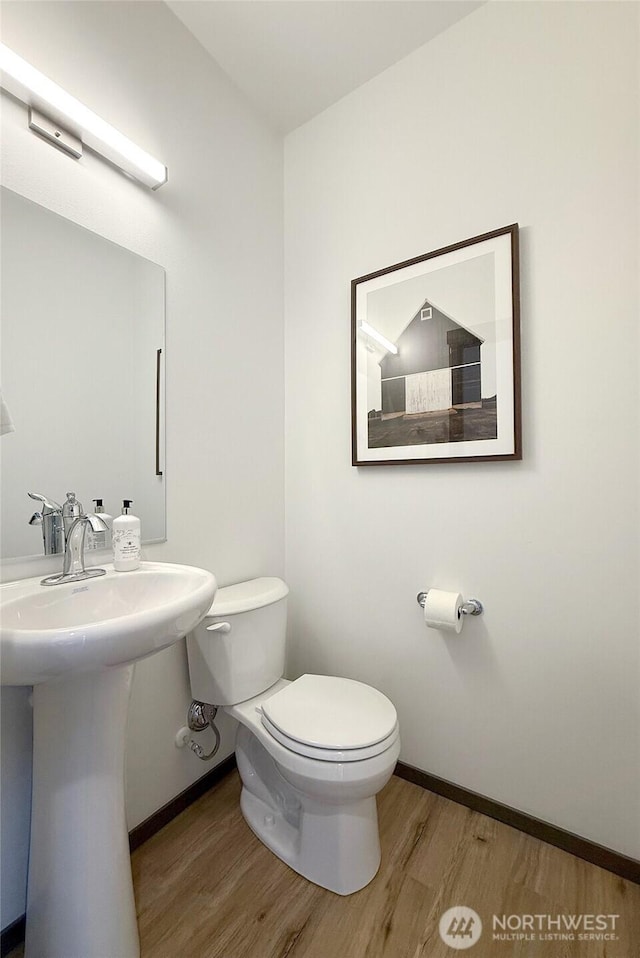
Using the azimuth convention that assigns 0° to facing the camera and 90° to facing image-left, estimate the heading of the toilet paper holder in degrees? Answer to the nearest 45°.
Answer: approximately 0°

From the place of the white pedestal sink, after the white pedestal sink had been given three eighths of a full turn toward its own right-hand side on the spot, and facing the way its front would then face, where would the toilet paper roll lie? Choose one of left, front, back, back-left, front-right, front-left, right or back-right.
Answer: back

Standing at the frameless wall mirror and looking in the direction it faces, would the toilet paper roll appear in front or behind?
in front

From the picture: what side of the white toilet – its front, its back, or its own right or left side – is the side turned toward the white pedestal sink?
right

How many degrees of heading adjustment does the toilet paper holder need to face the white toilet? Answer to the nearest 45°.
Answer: approximately 45° to its right

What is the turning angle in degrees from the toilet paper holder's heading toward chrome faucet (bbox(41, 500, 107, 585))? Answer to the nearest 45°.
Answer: approximately 45° to its right

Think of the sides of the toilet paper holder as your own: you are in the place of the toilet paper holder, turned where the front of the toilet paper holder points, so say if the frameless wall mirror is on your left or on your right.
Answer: on your right

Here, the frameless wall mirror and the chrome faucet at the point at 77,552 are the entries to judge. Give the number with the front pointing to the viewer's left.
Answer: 0

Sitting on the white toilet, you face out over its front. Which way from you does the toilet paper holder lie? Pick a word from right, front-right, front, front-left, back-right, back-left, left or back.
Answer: front-left

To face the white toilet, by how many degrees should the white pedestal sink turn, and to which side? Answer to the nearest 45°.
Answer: approximately 45° to its left

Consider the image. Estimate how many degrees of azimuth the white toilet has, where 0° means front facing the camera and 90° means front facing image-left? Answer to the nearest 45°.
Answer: approximately 315°

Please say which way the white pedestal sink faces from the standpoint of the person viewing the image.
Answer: facing the viewer and to the right of the viewer
